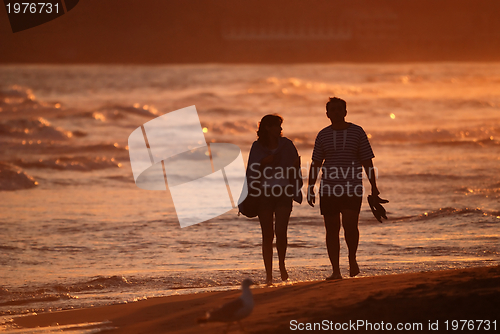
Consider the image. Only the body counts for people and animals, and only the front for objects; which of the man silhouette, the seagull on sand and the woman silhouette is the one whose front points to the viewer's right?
the seagull on sand

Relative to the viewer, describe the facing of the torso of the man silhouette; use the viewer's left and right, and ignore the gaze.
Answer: facing the viewer

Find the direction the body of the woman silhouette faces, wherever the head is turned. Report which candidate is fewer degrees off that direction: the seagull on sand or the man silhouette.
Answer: the seagull on sand

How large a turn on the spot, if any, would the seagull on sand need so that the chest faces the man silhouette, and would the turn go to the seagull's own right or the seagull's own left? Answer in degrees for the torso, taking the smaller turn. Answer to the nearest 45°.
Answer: approximately 45° to the seagull's own left

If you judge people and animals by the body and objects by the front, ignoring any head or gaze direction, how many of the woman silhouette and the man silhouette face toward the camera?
2

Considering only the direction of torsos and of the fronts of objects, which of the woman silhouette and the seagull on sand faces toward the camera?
the woman silhouette

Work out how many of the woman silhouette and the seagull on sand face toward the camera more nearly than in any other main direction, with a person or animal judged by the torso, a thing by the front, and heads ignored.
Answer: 1

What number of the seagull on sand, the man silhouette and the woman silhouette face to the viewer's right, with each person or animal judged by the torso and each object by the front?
1

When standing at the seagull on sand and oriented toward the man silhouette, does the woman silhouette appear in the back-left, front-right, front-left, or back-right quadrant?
front-left

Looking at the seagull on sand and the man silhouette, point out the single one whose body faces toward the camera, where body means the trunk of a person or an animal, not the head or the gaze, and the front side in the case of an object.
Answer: the man silhouette

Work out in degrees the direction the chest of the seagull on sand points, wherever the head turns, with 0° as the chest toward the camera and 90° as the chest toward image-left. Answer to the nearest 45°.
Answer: approximately 270°

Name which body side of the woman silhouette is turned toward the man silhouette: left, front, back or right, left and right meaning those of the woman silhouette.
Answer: left

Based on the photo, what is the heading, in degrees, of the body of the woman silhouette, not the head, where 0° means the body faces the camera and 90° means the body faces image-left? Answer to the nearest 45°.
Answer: approximately 0°

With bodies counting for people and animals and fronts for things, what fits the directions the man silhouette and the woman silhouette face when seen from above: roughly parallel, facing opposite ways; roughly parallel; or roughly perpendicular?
roughly parallel

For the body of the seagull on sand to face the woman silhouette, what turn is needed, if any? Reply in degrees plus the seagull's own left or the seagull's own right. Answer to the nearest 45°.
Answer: approximately 90° to the seagull's own left

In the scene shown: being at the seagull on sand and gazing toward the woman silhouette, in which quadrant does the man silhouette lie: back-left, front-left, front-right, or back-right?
front-right

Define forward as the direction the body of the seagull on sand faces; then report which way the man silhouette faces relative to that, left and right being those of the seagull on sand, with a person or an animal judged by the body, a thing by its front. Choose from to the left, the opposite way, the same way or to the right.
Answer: to the right
